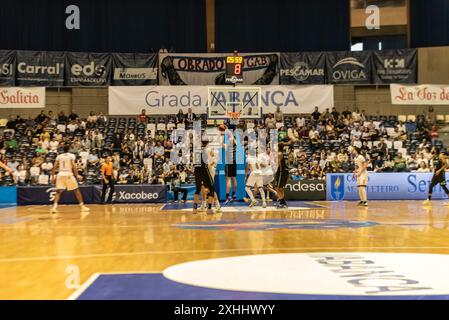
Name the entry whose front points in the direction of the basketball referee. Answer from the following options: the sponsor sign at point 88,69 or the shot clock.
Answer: the sponsor sign

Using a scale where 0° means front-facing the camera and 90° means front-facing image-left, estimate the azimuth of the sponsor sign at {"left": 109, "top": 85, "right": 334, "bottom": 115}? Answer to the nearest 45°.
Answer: approximately 0°

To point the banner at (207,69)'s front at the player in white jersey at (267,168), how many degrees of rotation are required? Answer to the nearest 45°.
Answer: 0° — it already faces them

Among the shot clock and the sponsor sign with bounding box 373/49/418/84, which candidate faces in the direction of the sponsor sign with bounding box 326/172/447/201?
the sponsor sign with bounding box 373/49/418/84

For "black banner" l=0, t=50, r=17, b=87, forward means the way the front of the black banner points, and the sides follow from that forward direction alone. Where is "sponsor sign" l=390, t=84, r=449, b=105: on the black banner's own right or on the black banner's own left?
on the black banner's own left

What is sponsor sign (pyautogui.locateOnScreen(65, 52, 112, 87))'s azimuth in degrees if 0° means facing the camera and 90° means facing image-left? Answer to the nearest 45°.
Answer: approximately 0°
